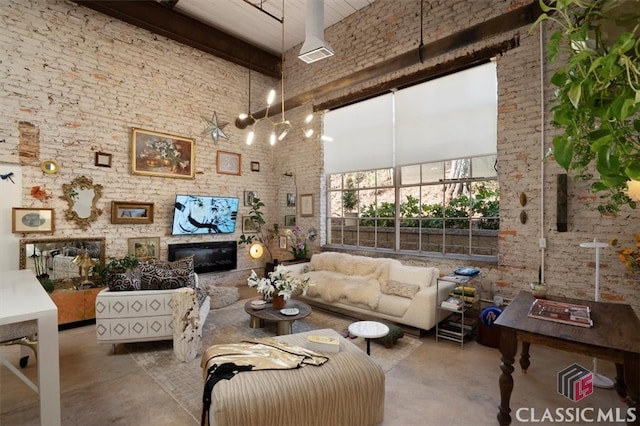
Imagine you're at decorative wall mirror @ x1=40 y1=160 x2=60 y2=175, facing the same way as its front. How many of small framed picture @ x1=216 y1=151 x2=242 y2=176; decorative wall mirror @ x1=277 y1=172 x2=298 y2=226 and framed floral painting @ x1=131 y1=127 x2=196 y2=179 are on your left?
3

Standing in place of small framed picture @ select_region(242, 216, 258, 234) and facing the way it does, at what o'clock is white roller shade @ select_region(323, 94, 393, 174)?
The white roller shade is roughly at 10 o'clock from the small framed picture.

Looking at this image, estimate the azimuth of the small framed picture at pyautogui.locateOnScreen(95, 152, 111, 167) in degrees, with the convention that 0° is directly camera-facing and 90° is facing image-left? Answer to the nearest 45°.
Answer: approximately 0°

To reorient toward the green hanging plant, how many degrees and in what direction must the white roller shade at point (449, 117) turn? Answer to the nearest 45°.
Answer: approximately 45° to its left

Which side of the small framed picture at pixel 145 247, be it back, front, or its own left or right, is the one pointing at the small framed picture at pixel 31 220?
right

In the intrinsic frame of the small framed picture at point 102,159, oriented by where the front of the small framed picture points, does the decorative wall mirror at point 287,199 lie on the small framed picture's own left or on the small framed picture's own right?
on the small framed picture's own left

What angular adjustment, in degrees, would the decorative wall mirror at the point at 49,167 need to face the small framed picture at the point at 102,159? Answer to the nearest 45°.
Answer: approximately 90° to its left

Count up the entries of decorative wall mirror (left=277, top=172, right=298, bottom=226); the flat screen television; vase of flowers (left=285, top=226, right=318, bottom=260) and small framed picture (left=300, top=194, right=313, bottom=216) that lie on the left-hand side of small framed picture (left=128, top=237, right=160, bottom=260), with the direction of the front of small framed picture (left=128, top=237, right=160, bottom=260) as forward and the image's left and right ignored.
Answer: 4

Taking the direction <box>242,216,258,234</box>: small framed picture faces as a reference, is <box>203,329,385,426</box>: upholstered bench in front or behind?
in front

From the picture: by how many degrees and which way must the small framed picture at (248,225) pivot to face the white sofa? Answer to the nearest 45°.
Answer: approximately 45° to its left

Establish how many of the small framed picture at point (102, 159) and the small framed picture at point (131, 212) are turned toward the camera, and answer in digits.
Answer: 2

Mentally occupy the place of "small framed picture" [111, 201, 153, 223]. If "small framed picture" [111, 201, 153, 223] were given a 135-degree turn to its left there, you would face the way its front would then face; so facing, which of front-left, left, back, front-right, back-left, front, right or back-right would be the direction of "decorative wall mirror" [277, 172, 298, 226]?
front-right

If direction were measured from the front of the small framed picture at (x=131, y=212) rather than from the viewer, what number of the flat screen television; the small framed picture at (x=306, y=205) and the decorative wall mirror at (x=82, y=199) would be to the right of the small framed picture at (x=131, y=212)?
1

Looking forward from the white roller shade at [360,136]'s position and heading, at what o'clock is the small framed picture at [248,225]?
The small framed picture is roughly at 2 o'clock from the white roller shade.
